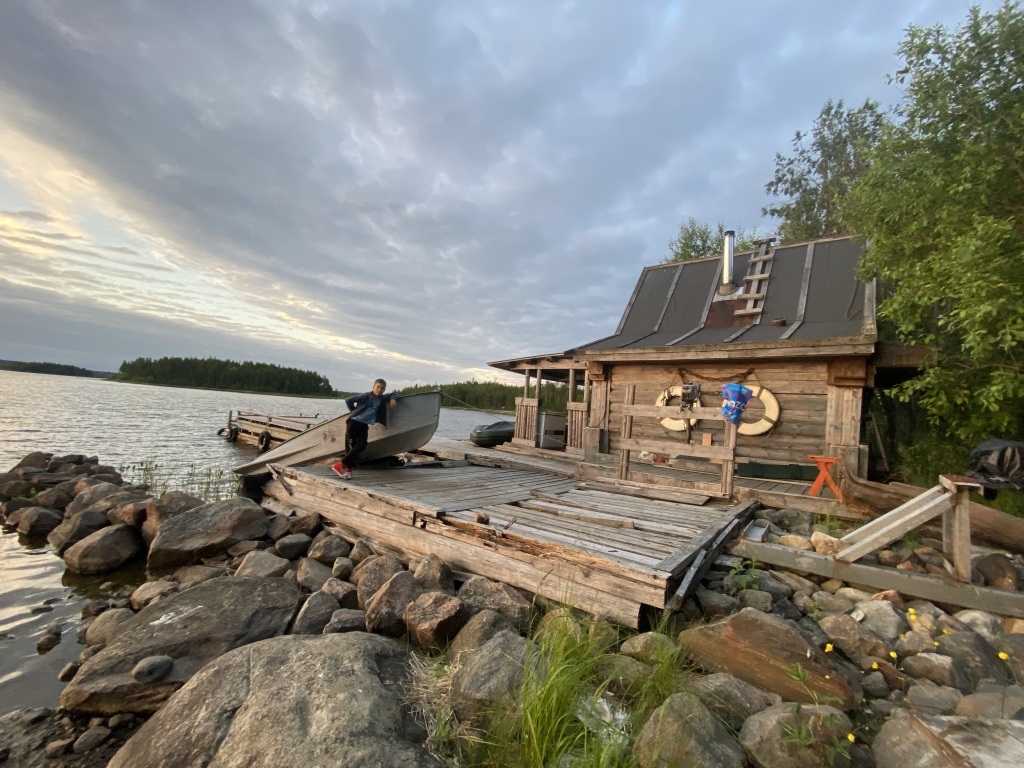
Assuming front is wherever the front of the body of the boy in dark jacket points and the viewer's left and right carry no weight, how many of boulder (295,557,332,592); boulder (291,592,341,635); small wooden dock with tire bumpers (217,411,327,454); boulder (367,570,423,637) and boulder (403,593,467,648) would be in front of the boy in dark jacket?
4

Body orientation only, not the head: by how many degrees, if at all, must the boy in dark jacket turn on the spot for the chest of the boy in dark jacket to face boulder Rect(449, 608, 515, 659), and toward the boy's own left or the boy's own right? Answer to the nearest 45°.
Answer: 0° — they already face it

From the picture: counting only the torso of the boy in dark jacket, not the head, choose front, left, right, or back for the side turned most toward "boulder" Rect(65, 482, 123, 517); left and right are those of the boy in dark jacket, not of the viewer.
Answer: right

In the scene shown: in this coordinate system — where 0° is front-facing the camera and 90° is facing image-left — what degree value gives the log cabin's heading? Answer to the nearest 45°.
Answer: approximately 90°

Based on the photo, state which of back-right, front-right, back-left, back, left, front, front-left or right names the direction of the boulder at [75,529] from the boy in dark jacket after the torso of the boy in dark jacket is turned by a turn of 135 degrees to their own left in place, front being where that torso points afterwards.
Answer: back-left

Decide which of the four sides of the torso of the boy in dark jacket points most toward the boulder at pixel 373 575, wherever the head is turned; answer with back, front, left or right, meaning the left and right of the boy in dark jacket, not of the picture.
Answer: front

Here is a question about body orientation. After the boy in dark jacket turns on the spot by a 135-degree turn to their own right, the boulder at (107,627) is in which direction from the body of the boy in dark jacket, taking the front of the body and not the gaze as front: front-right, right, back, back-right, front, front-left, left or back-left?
left

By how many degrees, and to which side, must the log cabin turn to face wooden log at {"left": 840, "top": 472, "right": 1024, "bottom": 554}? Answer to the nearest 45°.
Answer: approximately 90° to its left

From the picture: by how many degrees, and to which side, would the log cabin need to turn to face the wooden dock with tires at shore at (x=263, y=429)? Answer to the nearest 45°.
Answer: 0° — it already faces it

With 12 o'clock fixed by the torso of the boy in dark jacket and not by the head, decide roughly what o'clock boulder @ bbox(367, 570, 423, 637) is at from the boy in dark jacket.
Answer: The boulder is roughly at 12 o'clock from the boy in dark jacket.

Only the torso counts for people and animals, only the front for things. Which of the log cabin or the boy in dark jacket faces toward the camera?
the boy in dark jacket

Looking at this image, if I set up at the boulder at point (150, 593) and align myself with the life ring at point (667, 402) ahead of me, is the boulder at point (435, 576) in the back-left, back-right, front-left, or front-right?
front-right

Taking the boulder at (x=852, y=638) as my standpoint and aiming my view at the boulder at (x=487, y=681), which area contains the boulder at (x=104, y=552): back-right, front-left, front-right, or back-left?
front-right

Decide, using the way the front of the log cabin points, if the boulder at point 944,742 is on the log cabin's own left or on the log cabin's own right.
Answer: on the log cabin's own left

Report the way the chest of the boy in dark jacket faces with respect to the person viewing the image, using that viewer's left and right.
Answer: facing the viewer

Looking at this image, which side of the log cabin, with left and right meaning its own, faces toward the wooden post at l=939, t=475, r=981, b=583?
left
